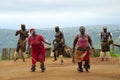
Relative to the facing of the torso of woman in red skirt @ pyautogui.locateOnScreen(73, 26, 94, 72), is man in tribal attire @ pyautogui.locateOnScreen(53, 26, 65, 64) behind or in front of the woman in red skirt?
behind

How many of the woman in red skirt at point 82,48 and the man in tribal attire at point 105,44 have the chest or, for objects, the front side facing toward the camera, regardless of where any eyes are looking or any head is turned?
2

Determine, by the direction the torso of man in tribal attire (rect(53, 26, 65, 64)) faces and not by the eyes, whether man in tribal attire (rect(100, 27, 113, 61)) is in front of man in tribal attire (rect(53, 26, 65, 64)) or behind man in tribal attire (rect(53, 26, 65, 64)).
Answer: behind

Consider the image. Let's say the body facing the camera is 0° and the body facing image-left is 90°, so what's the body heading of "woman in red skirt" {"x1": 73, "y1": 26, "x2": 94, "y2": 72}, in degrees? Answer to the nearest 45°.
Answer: approximately 0°

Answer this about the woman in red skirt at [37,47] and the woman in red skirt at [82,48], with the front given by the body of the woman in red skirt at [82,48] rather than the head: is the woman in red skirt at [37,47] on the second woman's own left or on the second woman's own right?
on the second woman's own right

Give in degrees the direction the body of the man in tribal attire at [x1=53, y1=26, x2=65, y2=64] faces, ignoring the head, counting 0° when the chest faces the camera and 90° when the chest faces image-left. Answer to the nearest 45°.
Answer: approximately 45°
